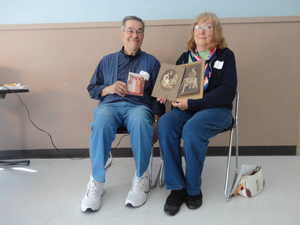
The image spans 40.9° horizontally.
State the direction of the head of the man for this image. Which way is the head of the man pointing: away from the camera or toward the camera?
toward the camera

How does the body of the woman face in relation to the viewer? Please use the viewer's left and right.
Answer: facing the viewer and to the left of the viewer

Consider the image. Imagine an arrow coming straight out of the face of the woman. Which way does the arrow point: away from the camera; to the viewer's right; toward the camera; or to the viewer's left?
toward the camera

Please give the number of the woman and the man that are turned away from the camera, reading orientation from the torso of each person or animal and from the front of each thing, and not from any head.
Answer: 0

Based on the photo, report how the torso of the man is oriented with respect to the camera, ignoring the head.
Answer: toward the camera
